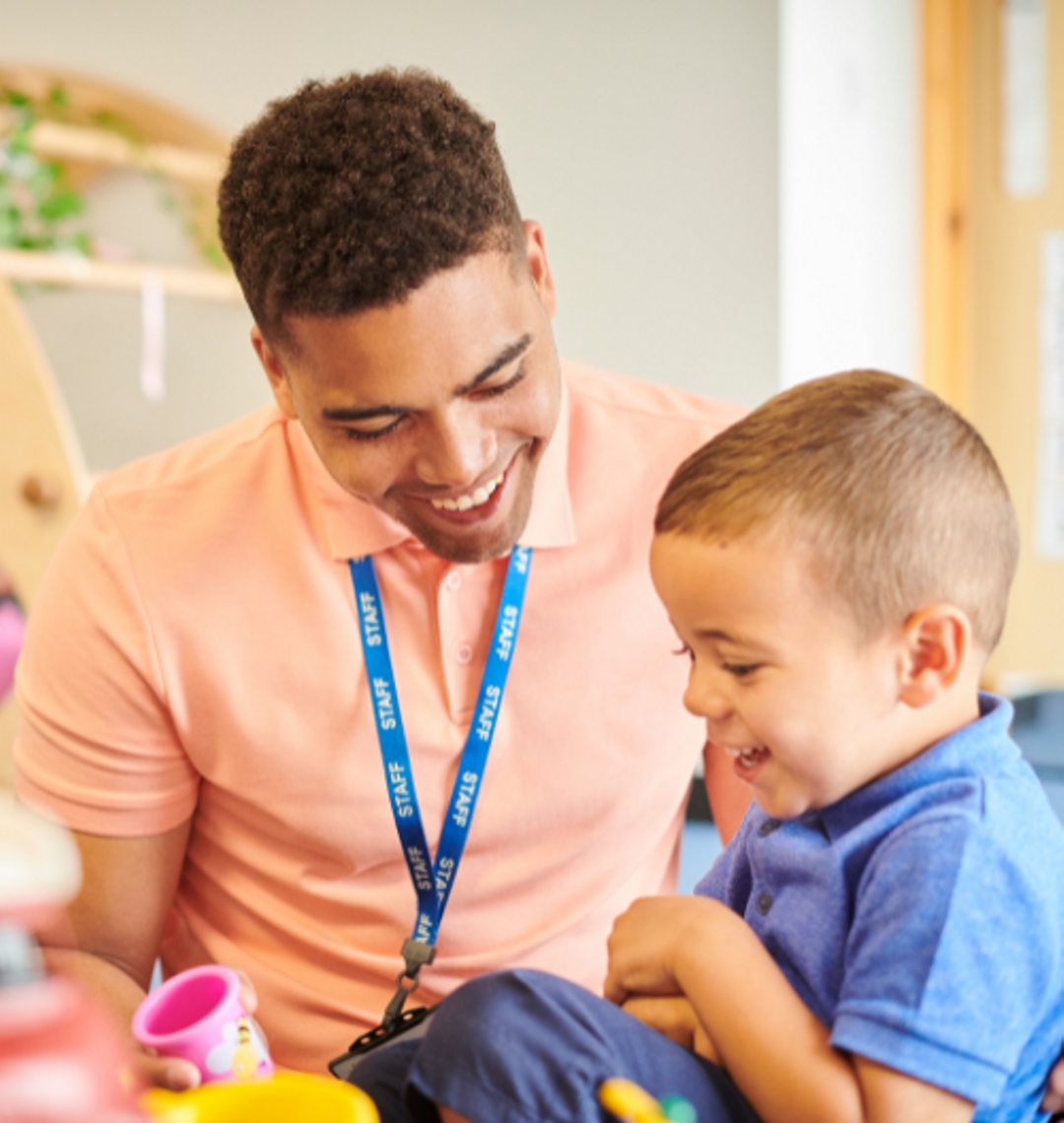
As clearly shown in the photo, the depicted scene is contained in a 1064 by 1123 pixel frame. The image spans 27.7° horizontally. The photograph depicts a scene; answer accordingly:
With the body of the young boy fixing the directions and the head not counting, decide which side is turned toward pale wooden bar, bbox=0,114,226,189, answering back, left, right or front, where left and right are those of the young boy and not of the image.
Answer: right

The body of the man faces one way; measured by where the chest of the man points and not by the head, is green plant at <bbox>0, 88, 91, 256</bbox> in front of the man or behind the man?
behind

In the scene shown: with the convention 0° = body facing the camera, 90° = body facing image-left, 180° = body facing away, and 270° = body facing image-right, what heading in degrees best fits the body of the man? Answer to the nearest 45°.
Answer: approximately 0°

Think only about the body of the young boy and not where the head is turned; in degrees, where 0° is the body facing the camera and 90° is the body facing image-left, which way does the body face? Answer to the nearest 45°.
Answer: approximately 45°

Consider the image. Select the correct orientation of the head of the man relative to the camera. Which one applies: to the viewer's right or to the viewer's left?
to the viewer's right

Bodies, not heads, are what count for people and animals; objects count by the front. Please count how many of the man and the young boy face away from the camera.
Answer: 0

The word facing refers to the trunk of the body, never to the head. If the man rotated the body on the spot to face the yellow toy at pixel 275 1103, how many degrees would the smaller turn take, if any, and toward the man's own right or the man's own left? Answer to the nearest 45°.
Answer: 0° — they already face it
